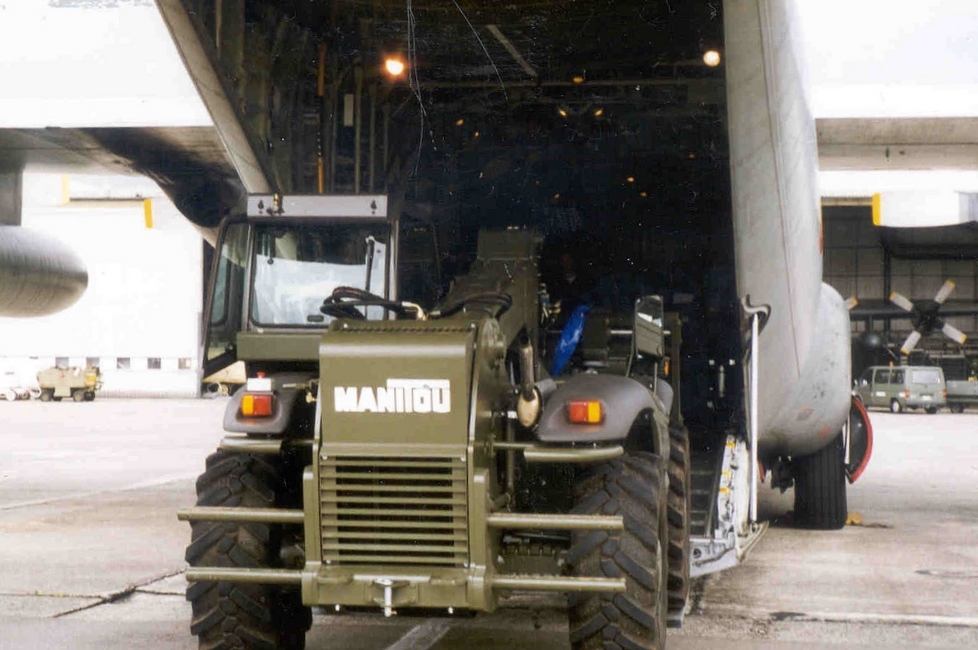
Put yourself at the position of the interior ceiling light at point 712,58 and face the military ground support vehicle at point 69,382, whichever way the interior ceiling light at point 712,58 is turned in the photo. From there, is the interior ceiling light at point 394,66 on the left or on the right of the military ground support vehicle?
left

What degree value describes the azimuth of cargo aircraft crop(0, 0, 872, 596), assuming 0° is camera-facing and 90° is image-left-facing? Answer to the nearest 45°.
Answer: approximately 180°
